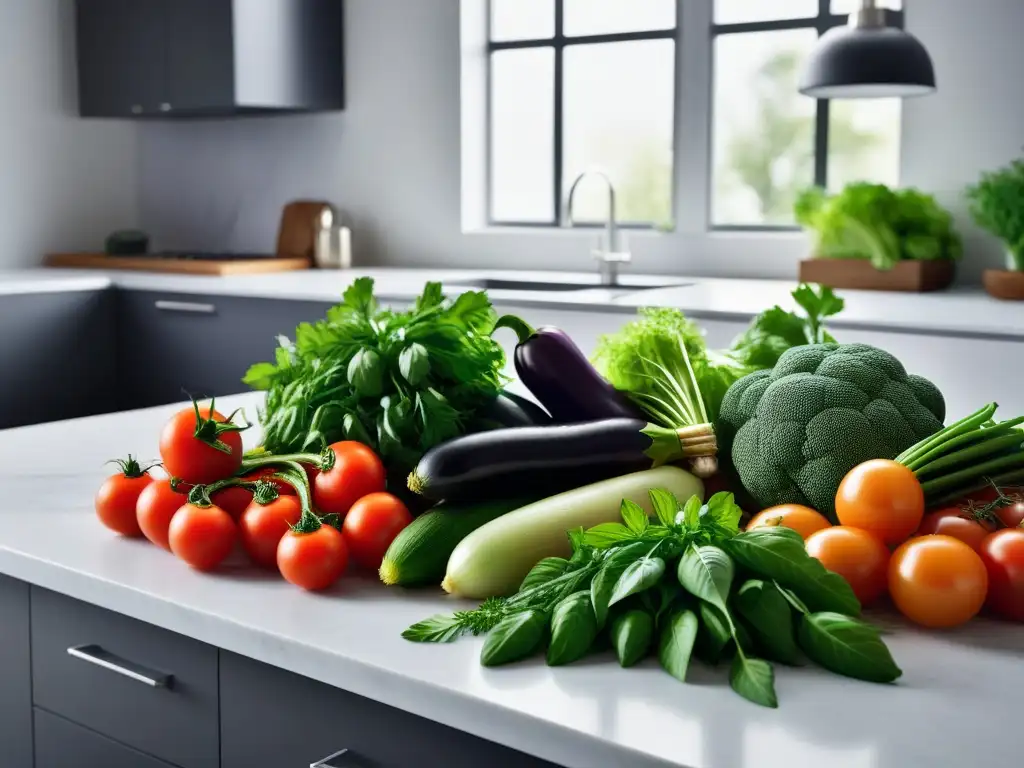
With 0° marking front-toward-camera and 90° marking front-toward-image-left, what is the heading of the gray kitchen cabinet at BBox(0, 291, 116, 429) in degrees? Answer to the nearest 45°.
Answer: approximately 315°

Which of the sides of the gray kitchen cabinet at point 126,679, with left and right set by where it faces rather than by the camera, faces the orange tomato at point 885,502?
left

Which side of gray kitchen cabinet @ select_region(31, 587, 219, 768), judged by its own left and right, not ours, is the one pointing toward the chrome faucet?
back

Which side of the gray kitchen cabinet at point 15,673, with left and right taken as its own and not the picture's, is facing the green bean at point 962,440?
left

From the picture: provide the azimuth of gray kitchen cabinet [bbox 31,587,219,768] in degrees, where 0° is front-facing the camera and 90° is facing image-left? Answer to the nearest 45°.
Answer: approximately 45°

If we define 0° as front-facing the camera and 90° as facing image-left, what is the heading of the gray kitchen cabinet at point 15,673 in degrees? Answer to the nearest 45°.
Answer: approximately 45°

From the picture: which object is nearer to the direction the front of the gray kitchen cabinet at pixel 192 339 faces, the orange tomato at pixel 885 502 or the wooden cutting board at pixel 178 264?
the orange tomato

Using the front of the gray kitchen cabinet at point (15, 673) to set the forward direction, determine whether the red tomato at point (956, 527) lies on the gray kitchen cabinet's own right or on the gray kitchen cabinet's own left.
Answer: on the gray kitchen cabinet's own left

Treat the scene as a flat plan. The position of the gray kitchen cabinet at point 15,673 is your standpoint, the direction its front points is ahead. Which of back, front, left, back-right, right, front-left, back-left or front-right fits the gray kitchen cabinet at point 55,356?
back-right

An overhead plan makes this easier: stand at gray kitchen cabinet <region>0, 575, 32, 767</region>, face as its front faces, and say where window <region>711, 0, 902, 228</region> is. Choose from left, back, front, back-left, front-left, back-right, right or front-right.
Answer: back
